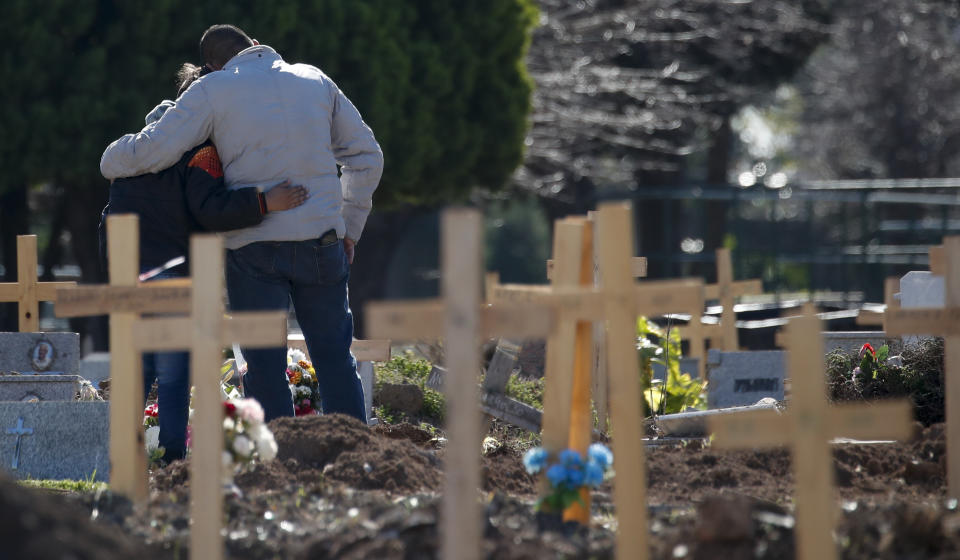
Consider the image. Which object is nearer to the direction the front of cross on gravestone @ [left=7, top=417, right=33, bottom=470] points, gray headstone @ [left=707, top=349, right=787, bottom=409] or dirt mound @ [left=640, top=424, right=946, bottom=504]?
the dirt mound

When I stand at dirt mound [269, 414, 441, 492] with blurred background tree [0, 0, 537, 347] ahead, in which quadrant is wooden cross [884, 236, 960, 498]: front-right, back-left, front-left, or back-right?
back-right

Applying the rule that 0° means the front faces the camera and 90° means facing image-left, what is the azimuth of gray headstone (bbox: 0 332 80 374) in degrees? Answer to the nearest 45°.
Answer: approximately 0°

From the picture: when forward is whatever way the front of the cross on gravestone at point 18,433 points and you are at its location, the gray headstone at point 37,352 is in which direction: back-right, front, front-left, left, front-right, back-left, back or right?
back

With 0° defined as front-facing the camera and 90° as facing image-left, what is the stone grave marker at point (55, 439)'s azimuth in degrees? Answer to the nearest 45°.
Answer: approximately 0°

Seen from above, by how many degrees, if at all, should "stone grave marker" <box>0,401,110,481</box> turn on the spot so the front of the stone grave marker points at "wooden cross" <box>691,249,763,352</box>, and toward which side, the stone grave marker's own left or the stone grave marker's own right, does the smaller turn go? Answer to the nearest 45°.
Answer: approximately 135° to the stone grave marker's own left

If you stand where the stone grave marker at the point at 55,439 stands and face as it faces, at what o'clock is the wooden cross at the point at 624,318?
The wooden cross is roughly at 11 o'clock from the stone grave marker.

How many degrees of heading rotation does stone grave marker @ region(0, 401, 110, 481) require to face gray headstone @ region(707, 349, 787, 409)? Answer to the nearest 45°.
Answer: approximately 90° to its left

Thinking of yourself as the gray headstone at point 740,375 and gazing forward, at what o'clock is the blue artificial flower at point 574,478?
The blue artificial flower is roughly at 12 o'clock from the gray headstone.

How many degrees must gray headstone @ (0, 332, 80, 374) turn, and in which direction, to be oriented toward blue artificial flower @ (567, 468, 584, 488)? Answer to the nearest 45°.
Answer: approximately 45° to its left

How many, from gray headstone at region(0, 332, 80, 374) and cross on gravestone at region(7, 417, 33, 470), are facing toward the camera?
2

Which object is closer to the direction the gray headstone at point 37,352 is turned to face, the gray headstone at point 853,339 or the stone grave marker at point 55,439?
the stone grave marker

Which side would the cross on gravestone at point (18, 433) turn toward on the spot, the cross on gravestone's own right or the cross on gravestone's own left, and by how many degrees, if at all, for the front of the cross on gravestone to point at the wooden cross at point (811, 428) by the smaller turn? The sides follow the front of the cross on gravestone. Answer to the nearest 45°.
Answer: approximately 45° to the cross on gravestone's own left
